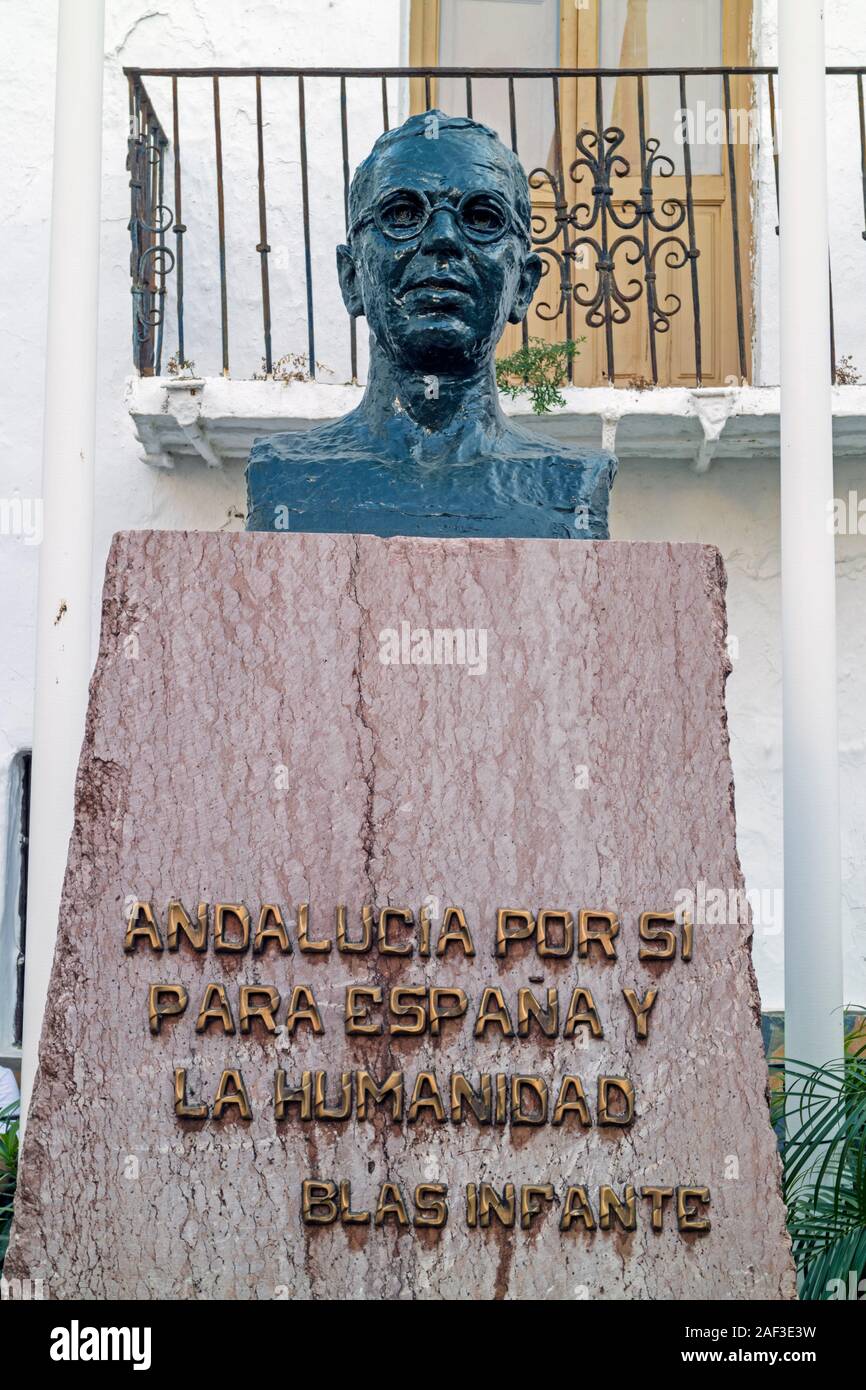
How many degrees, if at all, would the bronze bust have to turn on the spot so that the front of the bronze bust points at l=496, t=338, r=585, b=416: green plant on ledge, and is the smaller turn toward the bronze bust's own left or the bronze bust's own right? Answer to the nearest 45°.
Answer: approximately 180°

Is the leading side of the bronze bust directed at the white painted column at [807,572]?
no

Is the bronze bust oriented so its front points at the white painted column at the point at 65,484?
no

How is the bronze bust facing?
toward the camera
